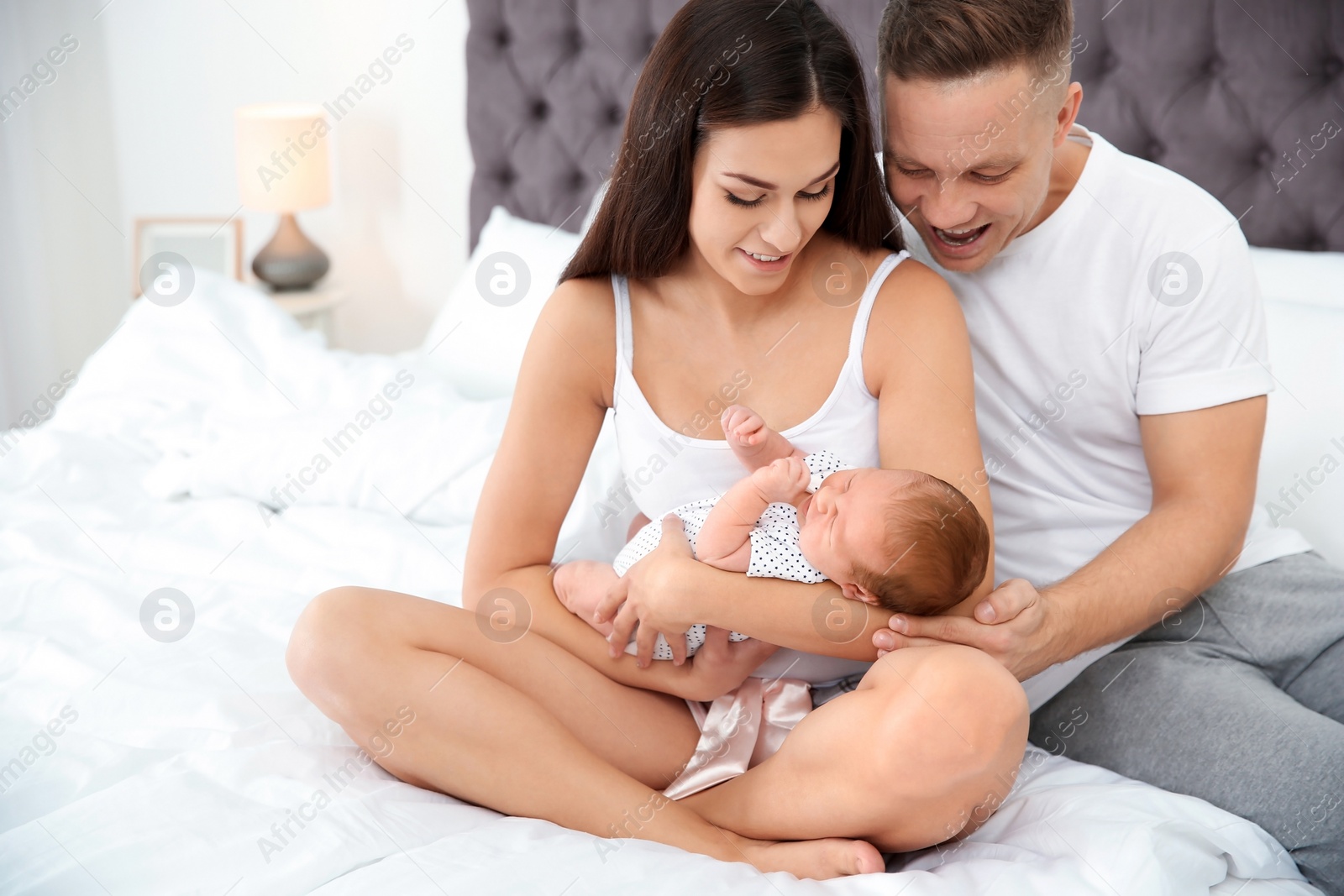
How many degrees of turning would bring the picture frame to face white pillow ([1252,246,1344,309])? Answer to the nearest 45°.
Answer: approximately 45° to its left

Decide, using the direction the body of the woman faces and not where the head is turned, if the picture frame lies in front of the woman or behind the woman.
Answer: behind

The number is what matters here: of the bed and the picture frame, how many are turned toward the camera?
2

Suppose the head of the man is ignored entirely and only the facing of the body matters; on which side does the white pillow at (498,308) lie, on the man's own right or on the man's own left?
on the man's own right
